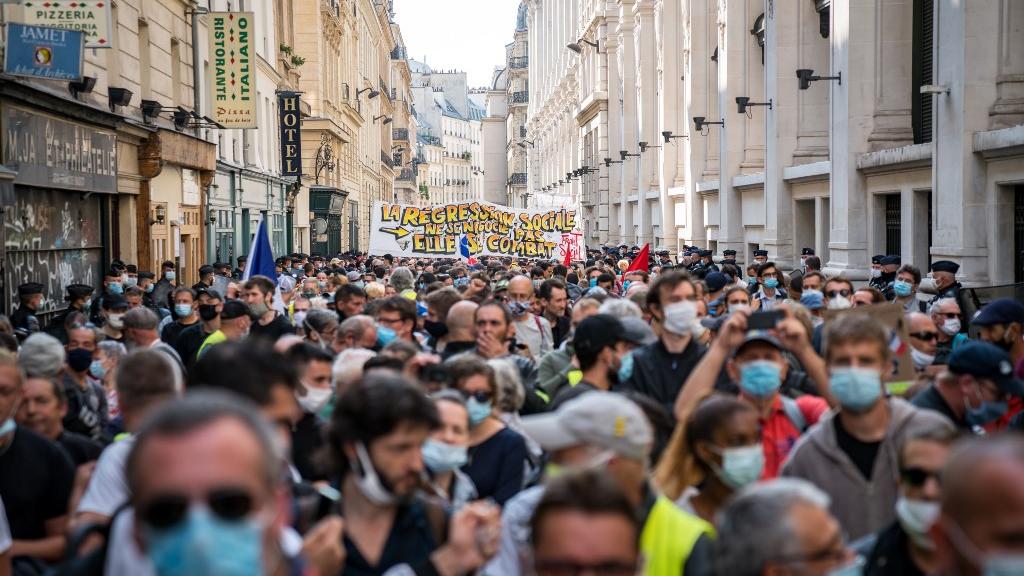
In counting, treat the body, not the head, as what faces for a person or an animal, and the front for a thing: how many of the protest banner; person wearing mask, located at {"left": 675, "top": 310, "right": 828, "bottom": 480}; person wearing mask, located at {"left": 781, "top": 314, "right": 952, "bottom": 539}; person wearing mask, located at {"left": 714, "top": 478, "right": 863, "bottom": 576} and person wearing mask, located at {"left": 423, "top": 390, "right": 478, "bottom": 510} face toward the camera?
4

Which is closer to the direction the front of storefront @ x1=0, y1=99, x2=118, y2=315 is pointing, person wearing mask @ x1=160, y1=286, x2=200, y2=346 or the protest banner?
the person wearing mask

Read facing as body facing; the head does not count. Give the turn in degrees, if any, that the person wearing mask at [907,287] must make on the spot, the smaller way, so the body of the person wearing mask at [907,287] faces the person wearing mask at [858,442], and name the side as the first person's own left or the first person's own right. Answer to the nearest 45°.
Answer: approximately 45° to the first person's own left

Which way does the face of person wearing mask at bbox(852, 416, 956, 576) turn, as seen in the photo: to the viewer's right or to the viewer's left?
to the viewer's left

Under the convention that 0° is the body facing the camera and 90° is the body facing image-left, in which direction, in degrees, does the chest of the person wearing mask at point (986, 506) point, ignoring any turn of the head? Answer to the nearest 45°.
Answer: approximately 315°

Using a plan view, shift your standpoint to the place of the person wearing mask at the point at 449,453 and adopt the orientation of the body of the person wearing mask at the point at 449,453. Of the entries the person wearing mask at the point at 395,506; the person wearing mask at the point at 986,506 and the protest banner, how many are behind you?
1

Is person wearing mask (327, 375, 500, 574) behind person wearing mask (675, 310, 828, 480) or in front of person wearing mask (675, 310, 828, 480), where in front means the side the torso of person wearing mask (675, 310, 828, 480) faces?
in front

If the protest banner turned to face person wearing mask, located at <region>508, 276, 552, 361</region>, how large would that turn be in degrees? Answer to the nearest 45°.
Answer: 0° — it already faces them

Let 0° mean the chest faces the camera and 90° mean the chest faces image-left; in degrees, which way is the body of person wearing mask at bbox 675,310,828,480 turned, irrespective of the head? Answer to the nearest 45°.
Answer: approximately 0°

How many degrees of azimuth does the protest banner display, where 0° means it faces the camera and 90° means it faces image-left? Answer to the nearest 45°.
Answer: approximately 0°
